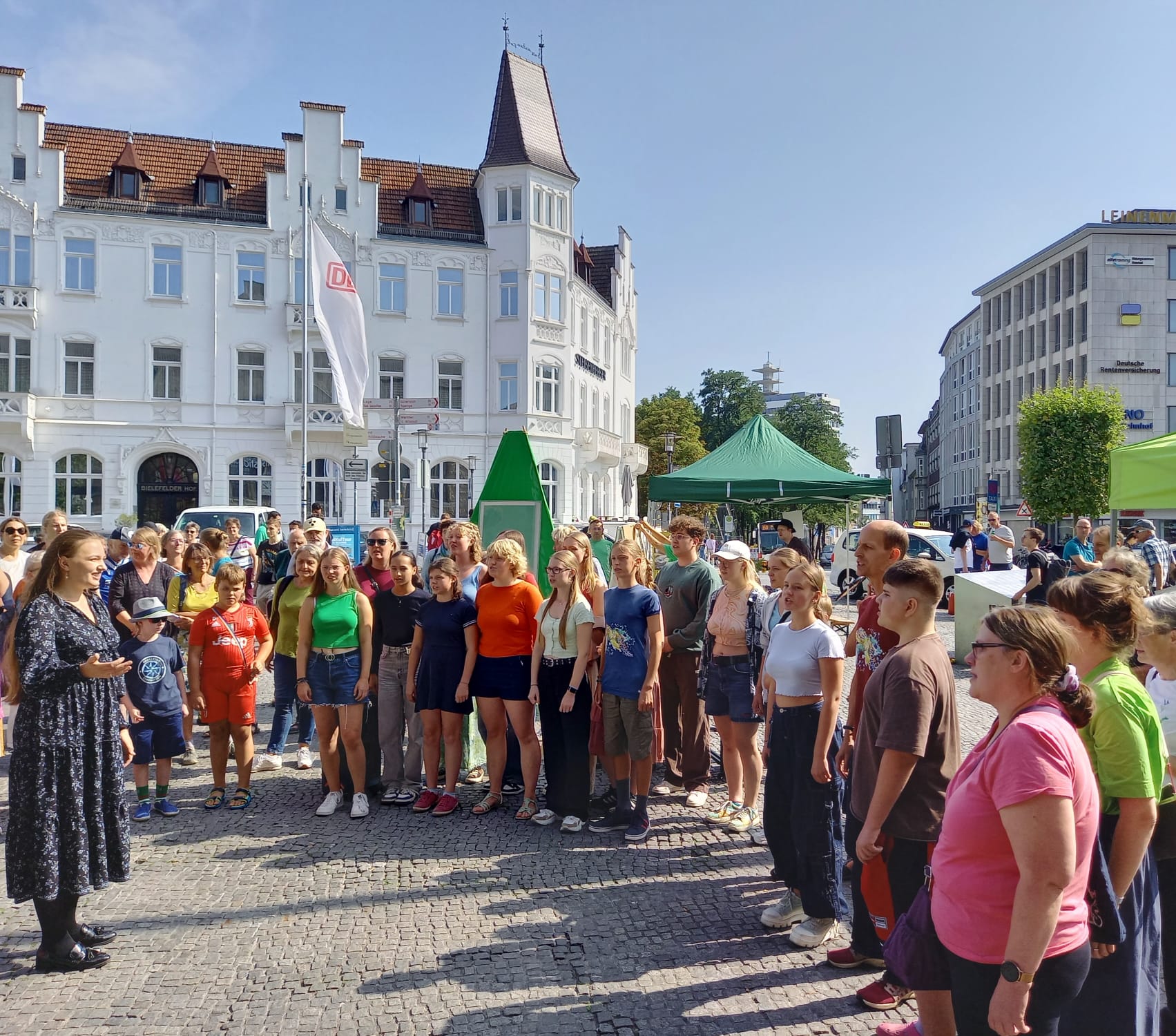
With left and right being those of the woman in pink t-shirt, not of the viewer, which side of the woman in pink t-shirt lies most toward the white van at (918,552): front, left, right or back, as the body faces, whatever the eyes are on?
right

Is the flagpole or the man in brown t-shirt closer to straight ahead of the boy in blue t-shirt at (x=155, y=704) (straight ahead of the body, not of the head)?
the man in brown t-shirt

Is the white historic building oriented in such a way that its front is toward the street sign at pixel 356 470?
yes

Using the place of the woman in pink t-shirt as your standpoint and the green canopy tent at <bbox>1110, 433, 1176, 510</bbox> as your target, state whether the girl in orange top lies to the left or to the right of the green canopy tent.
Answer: left

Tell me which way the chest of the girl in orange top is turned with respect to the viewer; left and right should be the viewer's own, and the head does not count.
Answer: facing the viewer and to the left of the viewer

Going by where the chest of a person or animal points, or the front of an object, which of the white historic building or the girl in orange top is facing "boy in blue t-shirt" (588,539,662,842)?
the white historic building

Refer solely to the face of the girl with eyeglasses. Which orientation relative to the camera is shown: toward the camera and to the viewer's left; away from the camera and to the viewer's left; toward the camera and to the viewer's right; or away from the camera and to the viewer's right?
toward the camera and to the viewer's left

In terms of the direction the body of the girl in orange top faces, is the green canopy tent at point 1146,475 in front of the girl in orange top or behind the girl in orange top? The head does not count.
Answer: behind

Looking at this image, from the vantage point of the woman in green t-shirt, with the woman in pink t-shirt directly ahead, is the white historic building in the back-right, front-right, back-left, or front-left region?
back-right

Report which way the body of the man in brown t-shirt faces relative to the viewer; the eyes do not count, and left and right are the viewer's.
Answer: facing to the left of the viewer

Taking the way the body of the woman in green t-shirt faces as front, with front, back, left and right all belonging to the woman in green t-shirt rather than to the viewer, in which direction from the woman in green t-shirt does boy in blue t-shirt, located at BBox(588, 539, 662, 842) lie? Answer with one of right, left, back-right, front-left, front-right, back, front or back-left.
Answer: front-right

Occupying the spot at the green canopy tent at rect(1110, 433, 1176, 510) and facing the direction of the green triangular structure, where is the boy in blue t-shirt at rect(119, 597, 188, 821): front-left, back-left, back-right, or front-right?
front-left

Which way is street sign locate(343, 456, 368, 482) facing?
toward the camera

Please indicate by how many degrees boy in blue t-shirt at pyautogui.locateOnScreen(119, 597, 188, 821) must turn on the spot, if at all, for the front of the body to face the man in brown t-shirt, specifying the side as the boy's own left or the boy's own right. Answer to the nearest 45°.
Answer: approximately 45° to the boy's own left

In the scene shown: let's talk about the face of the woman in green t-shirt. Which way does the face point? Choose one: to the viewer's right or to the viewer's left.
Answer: to the viewer's left

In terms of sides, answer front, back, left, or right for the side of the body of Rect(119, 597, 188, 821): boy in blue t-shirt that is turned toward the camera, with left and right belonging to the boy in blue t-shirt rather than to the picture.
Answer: front

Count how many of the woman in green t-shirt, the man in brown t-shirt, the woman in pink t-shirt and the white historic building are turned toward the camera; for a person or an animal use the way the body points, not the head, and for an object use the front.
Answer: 1

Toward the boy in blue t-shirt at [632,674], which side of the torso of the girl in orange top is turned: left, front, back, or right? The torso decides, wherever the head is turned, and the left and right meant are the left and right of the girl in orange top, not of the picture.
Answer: left
